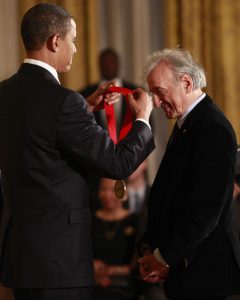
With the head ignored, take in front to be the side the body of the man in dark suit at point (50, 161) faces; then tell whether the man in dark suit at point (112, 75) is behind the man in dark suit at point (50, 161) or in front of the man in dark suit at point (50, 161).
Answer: in front

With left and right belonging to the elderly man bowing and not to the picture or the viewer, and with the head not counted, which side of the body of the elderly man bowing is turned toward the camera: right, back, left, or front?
left

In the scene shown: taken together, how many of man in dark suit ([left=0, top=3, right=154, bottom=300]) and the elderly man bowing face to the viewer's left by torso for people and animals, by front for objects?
1

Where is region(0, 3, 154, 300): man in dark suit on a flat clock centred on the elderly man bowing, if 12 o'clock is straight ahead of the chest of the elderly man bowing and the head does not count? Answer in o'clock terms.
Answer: The man in dark suit is roughly at 12 o'clock from the elderly man bowing.

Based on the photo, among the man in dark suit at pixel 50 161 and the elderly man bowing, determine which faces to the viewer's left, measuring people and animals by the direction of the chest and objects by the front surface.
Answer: the elderly man bowing

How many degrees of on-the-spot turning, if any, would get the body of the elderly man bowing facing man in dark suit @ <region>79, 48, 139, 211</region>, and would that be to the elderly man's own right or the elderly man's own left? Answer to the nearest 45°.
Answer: approximately 90° to the elderly man's own right

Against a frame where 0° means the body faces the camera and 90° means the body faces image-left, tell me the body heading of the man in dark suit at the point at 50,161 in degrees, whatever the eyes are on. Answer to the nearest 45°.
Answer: approximately 225°
